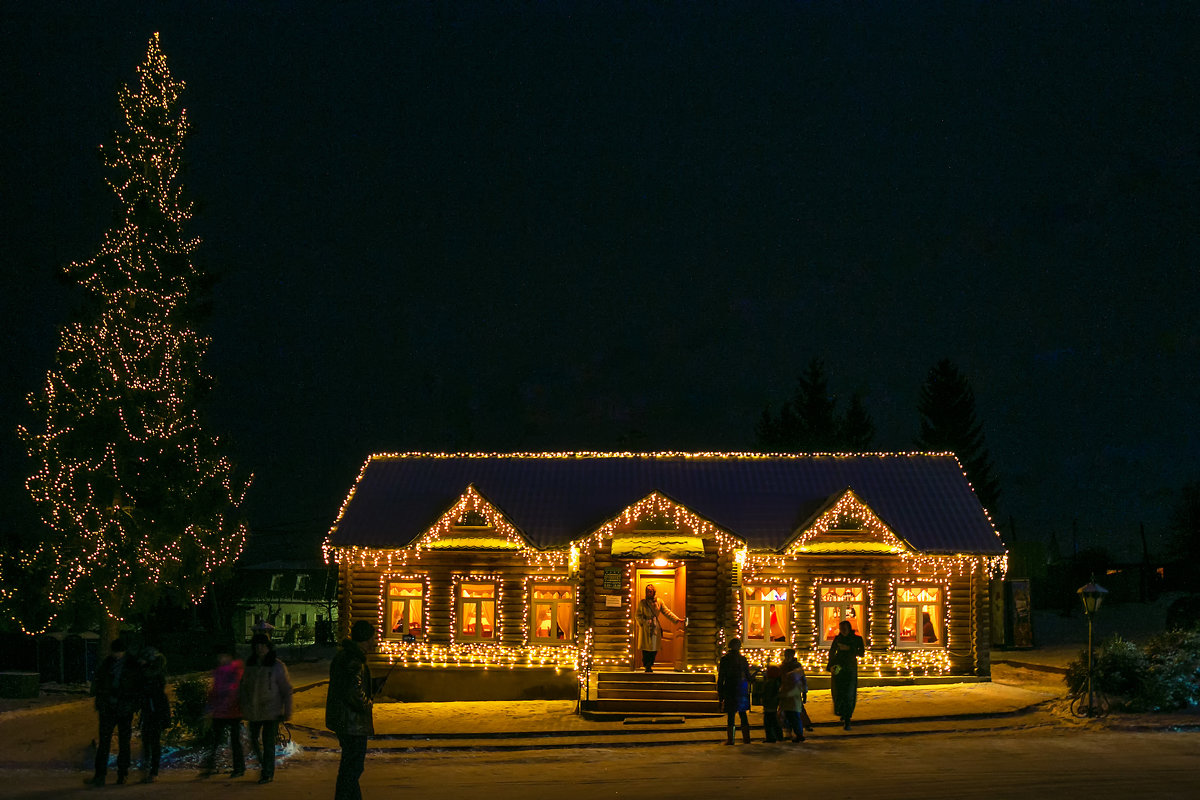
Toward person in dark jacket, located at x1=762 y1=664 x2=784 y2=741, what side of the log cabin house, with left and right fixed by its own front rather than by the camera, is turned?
front

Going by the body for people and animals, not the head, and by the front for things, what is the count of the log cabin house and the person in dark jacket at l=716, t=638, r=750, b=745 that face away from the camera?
1

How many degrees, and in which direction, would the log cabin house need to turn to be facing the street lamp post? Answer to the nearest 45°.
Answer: approximately 45° to its left

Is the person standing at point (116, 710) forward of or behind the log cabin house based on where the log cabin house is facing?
forward

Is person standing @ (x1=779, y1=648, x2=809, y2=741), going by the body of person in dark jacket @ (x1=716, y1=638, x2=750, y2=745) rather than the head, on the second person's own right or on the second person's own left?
on the second person's own right

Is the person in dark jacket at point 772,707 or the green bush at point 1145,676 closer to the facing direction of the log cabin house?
the person in dark jacket

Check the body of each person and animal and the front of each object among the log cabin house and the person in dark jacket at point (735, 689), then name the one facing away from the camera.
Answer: the person in dark jacket

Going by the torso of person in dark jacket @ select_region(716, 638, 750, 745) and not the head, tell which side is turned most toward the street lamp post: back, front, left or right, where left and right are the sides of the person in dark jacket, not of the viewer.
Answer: right

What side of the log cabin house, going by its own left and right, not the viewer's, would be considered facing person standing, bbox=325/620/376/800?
front

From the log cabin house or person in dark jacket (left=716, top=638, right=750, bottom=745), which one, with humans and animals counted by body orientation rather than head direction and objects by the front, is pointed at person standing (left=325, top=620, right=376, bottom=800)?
the log cabin house

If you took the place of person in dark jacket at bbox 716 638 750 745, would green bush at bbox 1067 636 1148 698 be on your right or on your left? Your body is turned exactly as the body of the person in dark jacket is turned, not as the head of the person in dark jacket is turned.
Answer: on your right

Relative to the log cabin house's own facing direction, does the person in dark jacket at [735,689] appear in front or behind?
in front

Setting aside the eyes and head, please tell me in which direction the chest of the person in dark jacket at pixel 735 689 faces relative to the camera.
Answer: away from the camera

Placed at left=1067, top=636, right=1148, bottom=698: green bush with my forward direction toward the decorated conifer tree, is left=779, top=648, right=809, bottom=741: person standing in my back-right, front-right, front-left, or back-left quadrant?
front-left

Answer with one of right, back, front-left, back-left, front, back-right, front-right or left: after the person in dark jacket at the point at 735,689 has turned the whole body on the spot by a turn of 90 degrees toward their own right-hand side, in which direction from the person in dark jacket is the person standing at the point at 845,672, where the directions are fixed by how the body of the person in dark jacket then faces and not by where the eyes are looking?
front-left

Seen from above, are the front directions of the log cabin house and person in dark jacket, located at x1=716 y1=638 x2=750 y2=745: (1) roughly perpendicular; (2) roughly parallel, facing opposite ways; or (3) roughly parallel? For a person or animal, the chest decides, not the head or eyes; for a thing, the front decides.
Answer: roughly parallel, facing opposite ways

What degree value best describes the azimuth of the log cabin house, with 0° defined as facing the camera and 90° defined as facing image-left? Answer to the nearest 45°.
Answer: approximately 0°

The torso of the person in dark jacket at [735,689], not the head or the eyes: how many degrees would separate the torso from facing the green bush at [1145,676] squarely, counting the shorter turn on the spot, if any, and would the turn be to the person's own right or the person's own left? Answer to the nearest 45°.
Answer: approximately 90° to the person's own right
